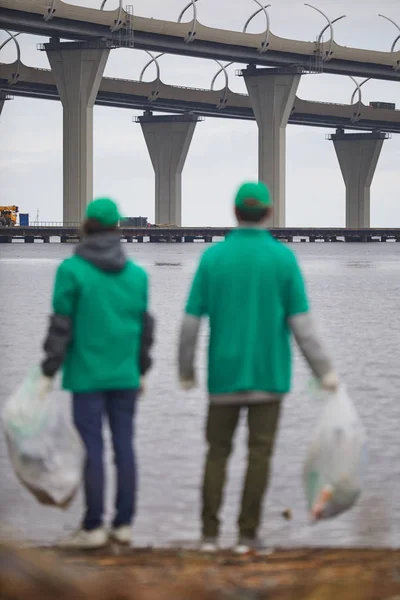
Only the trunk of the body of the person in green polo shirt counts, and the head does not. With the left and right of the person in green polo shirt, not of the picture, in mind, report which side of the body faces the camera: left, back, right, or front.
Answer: back

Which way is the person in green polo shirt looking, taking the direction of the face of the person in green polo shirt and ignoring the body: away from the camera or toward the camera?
away from the camera

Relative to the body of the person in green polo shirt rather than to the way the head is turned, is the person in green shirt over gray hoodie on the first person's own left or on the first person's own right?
on the first person's own left
